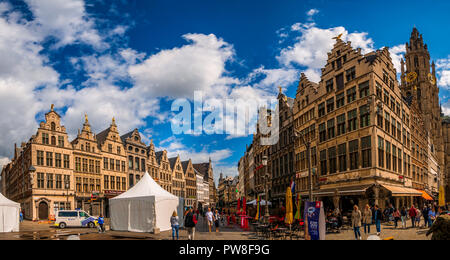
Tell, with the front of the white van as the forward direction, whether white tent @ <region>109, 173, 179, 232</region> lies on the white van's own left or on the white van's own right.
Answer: on the white van's own right

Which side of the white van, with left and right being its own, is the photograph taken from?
right
